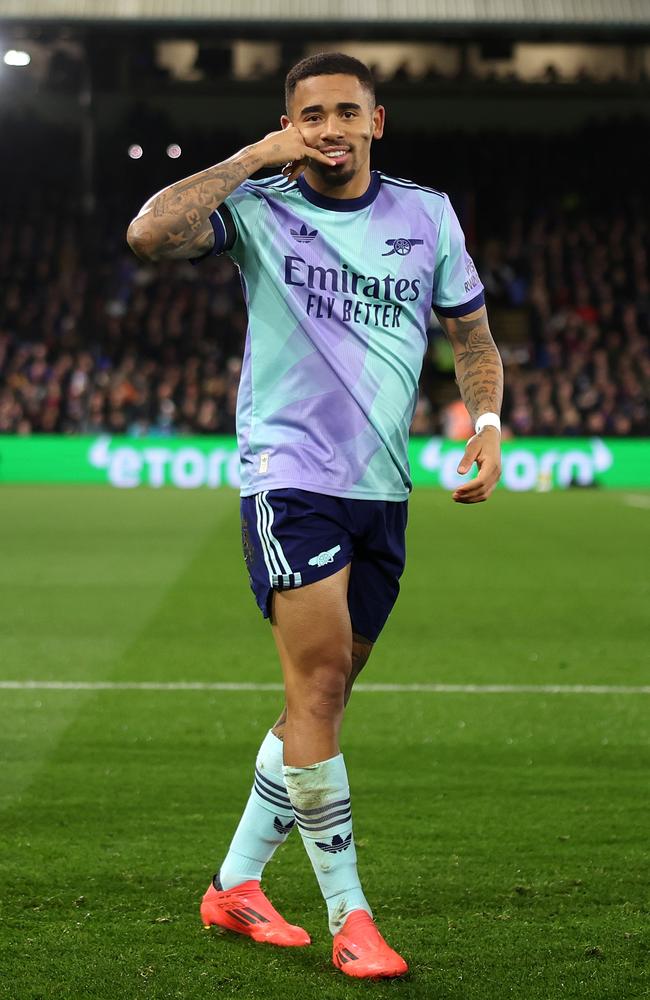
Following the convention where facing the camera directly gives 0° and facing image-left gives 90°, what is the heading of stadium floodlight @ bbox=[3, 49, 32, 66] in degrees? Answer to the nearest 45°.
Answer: approximately 0°

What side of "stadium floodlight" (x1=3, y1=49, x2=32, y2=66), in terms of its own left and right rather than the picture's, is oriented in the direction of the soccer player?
front
